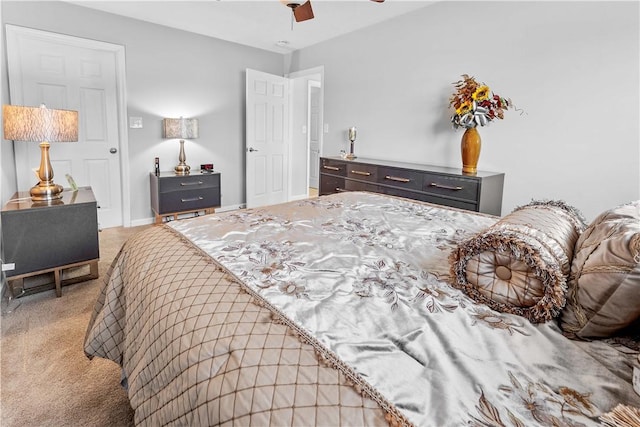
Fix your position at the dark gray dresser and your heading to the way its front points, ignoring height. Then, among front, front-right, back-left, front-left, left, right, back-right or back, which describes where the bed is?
front-left

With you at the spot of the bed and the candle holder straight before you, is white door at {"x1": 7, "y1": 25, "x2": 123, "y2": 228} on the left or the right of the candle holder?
left

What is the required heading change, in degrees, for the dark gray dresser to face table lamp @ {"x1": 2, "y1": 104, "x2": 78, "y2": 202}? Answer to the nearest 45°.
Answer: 0° — it already faces it

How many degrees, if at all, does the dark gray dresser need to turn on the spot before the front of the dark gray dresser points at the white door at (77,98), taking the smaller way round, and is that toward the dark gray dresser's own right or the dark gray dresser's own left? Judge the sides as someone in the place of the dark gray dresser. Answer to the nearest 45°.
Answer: approximately 45° to the dark gray dresser's own right

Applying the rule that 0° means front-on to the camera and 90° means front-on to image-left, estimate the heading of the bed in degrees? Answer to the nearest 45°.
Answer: approximately 135°

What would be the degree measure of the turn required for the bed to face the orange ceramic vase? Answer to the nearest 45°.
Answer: approximately 45° to its right

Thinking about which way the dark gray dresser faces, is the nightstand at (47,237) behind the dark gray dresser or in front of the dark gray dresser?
in front

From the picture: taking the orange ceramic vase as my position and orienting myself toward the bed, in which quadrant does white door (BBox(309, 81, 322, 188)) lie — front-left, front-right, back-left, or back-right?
back-right

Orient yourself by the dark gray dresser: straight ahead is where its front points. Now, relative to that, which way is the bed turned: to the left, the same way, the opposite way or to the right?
to the right

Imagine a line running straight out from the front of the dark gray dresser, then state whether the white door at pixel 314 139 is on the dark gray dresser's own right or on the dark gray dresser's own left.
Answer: on the dark gray dresser's own right

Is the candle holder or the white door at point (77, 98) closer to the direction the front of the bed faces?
the white door

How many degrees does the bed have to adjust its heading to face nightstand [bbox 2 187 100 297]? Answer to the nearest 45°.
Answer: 0° — it already faces it

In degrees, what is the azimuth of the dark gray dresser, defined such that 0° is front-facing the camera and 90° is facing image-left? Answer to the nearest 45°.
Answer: approximately 45°
